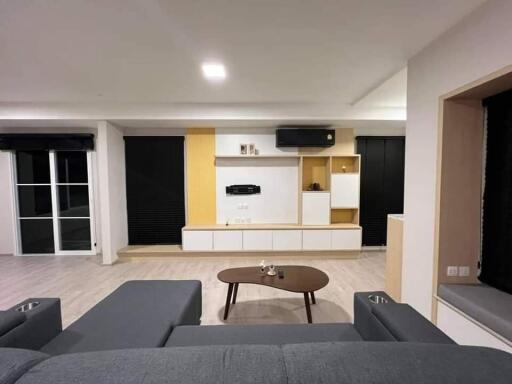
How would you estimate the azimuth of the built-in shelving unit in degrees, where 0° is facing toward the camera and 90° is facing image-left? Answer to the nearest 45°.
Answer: approximately 0°

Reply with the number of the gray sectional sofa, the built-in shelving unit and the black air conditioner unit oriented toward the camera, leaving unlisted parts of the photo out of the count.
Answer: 2

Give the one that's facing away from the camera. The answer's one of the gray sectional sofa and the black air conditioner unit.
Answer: the gray sectional sofa

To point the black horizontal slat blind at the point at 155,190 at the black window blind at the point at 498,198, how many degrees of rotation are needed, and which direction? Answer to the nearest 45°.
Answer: approximately 45° to its left

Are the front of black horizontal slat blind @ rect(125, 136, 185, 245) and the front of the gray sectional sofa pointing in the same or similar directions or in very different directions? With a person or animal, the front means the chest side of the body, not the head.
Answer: very different directions

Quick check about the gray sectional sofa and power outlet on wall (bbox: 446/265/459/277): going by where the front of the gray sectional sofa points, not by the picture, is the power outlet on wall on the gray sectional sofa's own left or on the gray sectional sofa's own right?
on the gray sectional sofa's own right

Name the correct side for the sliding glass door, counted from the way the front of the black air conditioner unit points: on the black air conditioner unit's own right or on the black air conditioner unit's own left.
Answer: on the black air conditioner unit's own right

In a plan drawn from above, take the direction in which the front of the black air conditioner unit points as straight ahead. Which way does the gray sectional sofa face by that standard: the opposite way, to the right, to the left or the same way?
the opposite way

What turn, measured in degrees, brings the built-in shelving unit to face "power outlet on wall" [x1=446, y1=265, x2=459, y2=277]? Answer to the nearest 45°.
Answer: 0° — it already faces it

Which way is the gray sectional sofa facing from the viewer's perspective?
away from the camera
